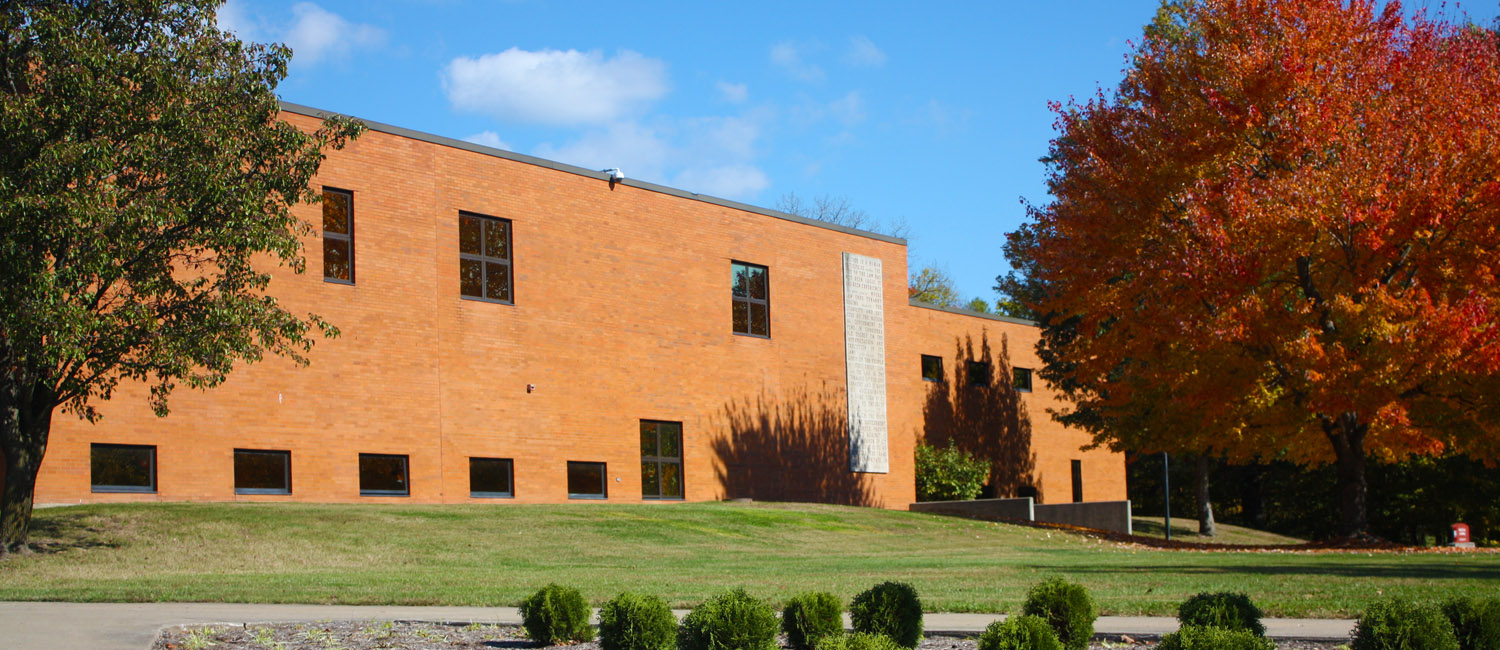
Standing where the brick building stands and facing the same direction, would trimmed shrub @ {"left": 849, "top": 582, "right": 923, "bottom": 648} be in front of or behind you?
in front

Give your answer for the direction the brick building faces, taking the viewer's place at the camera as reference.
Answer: facing the viewer and to the right of the viewer

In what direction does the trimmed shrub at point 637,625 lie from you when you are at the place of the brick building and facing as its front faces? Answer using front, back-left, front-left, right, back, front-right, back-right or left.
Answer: front-right

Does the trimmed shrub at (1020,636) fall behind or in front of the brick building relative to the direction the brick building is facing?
in front

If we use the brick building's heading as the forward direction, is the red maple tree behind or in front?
in front

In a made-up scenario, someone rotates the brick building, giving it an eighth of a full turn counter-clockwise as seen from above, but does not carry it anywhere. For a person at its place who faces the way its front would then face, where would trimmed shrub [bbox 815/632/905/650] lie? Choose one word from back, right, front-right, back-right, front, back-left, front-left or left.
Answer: right

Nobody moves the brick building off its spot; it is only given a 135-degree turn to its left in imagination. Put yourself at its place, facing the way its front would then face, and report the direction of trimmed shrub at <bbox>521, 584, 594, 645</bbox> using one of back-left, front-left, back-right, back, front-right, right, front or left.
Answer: back

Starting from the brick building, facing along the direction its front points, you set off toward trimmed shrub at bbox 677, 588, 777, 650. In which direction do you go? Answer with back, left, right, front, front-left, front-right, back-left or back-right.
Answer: front-right

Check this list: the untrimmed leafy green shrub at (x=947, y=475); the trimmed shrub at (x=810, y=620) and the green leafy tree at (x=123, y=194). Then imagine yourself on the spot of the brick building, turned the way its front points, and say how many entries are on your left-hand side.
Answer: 1

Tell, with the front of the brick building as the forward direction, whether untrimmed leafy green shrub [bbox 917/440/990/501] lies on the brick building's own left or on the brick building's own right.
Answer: on the brick building's own left

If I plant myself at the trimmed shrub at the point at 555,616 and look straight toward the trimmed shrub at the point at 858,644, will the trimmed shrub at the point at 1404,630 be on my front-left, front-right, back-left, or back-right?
front-left
